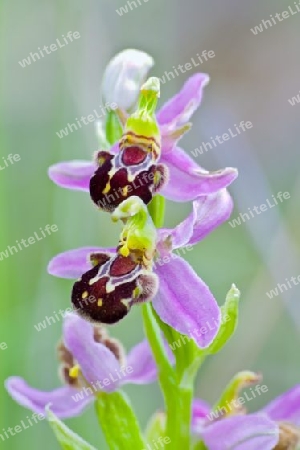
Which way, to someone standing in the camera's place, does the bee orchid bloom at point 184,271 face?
facing the viewer and to the left of the viewer

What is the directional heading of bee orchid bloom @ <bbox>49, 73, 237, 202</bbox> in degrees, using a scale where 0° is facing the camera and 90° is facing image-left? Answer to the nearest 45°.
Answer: approximately 45°

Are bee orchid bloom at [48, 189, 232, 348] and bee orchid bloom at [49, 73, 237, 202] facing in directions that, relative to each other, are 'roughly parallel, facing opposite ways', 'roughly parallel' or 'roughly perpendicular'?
roughly parallel
